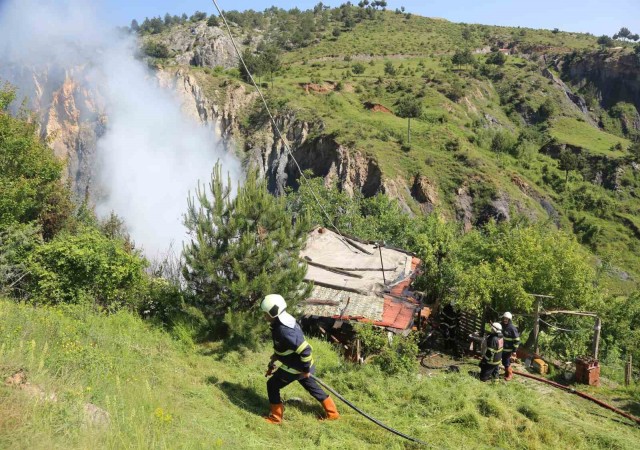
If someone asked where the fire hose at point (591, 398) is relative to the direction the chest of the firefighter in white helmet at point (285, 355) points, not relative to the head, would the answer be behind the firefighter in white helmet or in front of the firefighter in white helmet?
behind

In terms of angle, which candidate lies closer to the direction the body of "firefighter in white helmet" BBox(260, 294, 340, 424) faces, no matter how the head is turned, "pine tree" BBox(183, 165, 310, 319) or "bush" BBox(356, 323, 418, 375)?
the pine tree

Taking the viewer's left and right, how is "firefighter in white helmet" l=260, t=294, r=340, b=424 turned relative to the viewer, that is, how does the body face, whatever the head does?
facing to the left of the viewer

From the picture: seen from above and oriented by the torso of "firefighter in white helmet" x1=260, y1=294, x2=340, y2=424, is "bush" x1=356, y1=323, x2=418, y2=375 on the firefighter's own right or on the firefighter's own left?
on the firefighter's own right

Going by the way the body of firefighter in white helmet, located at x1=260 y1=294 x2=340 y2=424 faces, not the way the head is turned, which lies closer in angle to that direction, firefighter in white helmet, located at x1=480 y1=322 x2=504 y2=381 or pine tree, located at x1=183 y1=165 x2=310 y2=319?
the pine tree

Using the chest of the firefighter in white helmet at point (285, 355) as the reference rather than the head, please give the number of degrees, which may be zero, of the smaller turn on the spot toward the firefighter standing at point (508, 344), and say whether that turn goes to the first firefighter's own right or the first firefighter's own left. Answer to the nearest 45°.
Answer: approximately 135° to the first firefighter's own right

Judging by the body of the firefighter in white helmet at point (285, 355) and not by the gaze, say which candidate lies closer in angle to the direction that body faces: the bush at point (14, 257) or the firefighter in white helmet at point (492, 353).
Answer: the bush
